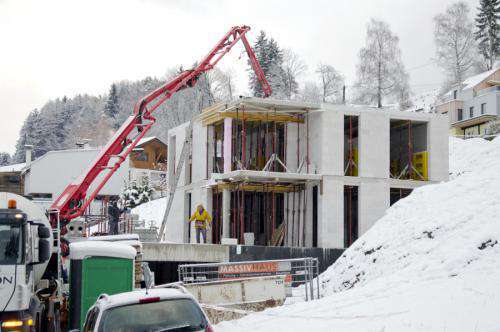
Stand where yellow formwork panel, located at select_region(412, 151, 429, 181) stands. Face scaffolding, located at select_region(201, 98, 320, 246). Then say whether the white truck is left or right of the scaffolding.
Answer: left

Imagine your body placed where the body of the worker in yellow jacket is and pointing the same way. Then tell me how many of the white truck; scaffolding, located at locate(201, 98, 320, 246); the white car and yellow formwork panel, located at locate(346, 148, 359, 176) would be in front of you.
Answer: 2

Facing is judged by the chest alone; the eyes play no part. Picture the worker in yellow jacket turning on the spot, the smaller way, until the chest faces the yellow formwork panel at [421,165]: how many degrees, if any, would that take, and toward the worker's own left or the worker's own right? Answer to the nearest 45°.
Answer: approximately 135° to the worker's own left

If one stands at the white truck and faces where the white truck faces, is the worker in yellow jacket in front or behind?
behind

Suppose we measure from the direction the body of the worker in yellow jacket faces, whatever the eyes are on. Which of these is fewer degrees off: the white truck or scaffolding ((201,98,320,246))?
the white truck

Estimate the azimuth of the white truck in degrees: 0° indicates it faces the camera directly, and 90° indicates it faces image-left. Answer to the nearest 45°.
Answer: approximately 45°

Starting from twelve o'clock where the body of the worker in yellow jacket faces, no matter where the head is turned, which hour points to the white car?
The white car is roughly at 12 o'clock from the worker in yellow jacket.

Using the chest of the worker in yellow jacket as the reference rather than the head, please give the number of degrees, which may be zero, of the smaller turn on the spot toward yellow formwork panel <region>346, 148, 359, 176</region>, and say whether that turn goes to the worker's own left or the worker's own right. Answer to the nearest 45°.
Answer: approximately 135° to the worker's own left

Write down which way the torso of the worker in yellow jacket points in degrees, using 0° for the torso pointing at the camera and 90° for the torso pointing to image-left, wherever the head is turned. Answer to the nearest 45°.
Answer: approximately 0°

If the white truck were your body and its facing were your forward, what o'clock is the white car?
The white car is roughly at 10 o'clock from the white truck.

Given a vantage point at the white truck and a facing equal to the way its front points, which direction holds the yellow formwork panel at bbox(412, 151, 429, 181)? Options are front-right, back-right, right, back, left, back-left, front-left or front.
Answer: back

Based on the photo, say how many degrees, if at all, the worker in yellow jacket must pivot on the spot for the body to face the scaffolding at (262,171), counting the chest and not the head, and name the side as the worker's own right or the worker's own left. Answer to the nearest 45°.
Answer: approximately 135° to the worker's own left
